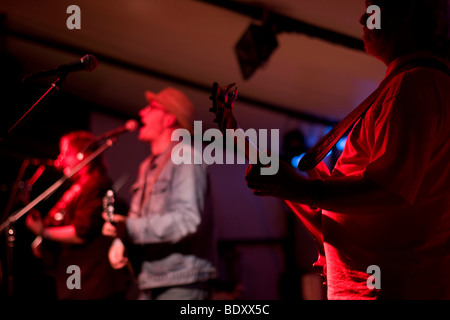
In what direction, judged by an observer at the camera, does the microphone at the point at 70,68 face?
facing to the right of the viewer

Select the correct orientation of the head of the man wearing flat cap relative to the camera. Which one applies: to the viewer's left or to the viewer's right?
to the viewer's left
